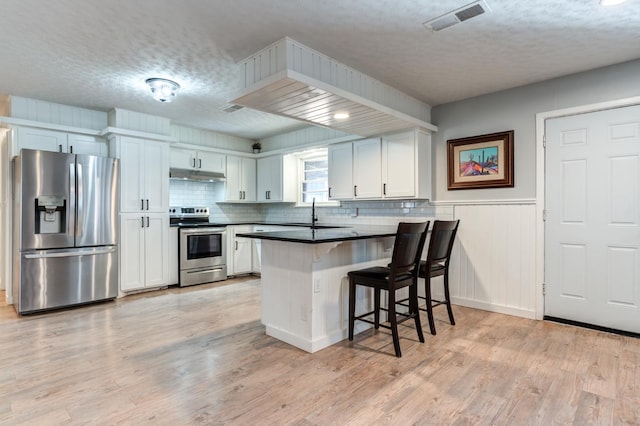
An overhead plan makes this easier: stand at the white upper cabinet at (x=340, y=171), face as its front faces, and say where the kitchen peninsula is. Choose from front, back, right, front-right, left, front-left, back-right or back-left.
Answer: front-left

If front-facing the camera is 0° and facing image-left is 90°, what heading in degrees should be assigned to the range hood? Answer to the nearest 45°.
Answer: approximately 315°

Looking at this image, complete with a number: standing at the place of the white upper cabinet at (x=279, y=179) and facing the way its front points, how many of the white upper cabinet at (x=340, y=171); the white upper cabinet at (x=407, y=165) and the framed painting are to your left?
3

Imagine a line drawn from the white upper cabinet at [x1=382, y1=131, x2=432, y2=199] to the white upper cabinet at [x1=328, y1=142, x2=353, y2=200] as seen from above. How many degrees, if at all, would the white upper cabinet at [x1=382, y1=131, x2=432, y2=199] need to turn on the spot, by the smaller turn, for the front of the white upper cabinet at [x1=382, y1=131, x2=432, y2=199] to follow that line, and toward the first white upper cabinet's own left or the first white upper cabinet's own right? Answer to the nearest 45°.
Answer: approximately 90° to the first white upper cabinet's own right

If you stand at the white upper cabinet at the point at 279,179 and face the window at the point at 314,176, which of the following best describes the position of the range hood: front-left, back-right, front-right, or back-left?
back-right

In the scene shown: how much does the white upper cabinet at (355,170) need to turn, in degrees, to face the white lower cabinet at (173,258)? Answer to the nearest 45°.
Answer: approximately 45° to its right

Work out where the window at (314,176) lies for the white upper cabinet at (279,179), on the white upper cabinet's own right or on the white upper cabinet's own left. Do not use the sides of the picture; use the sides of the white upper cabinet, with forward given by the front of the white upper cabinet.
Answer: on the white upper cabinet's own left

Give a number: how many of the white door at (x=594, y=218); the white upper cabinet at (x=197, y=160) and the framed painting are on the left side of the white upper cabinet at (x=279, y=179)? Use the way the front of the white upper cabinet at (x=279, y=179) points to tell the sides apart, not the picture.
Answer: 2

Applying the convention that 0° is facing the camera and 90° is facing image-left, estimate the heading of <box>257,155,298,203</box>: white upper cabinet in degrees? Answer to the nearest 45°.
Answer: approximately 45°

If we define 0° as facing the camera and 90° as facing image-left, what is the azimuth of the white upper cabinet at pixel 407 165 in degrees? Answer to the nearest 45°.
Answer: approximately 45°

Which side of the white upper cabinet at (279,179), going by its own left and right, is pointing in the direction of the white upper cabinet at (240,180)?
right

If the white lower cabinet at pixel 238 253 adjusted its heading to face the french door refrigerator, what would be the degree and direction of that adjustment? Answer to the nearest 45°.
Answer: approximately 90° to its right
